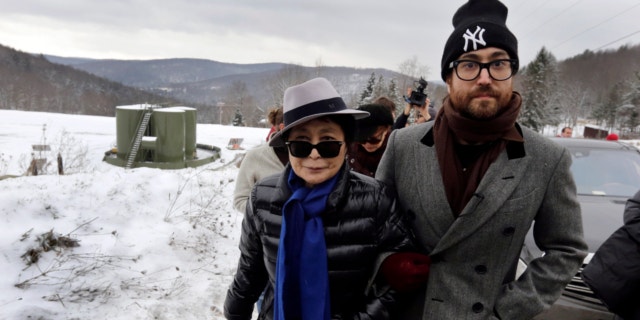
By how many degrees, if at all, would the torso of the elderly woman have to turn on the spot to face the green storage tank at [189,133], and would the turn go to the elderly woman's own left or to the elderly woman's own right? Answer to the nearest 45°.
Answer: approximately 180°

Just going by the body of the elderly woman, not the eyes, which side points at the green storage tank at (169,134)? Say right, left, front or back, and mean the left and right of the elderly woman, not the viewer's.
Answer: back

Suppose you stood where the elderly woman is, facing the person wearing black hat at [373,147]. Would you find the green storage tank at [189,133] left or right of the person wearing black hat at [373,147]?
left

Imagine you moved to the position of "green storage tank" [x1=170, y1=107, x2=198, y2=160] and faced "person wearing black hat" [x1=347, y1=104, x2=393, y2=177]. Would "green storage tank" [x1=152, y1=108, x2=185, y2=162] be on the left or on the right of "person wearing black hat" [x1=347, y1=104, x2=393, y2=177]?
right

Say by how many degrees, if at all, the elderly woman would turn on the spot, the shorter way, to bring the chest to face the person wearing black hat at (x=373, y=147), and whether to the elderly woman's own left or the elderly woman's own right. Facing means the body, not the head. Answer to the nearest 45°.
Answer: approximately 180°

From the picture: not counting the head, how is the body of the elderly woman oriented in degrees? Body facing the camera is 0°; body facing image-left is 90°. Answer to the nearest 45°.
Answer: approximately 0°
